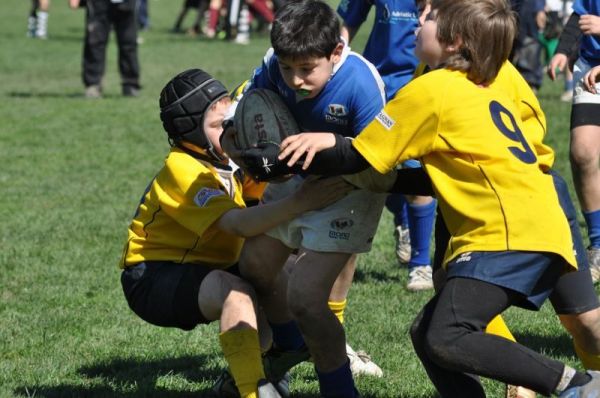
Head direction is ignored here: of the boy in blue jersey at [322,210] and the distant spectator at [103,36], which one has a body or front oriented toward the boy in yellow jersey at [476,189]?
the distant spectator

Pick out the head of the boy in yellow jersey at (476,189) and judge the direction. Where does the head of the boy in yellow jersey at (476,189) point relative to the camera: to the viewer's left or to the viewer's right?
to the viewer's left

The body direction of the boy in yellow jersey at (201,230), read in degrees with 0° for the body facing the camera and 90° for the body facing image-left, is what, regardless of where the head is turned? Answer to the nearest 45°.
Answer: approximately 270°

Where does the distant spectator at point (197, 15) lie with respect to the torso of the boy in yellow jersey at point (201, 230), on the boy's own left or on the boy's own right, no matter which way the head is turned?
on the boy's own left

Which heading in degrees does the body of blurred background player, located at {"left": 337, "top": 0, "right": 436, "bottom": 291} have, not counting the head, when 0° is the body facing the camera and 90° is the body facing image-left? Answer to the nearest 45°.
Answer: approximately 0°

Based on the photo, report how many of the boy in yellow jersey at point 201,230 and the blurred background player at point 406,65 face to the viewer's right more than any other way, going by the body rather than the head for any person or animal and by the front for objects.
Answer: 1

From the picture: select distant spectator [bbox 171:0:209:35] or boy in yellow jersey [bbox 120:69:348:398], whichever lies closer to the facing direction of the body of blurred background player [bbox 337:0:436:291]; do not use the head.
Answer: the boy in yellow jersey

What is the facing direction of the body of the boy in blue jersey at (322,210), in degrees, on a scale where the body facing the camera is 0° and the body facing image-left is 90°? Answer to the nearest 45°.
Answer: approximately 45°
